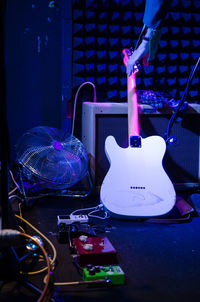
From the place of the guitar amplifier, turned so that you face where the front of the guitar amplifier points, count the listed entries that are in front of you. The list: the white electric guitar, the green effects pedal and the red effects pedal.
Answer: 3

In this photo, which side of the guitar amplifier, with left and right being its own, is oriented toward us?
front

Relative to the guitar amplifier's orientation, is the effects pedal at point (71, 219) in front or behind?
in front
